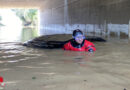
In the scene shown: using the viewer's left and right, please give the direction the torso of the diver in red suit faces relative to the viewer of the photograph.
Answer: facing the viewer
